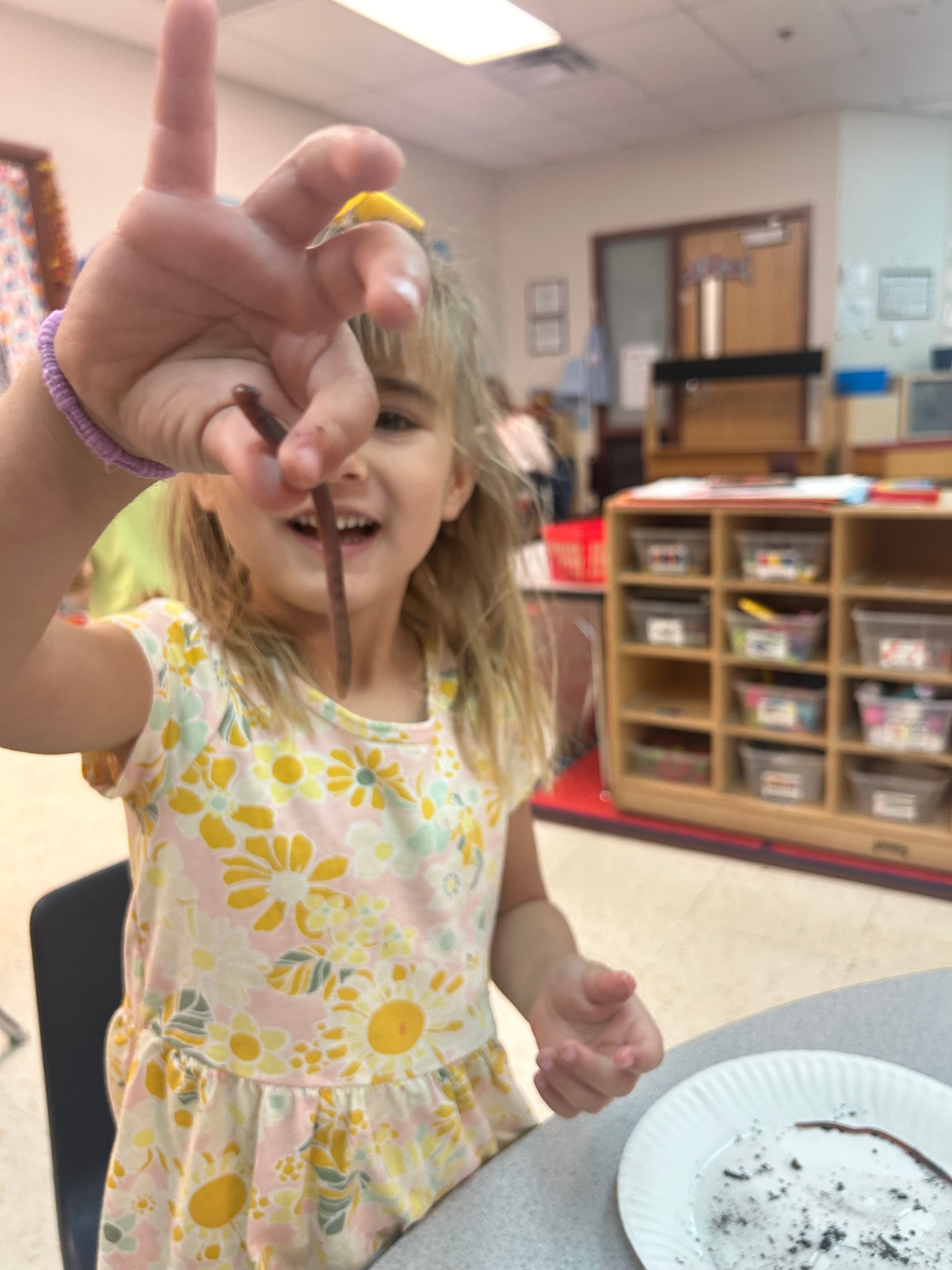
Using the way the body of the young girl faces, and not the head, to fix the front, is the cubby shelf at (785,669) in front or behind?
behind

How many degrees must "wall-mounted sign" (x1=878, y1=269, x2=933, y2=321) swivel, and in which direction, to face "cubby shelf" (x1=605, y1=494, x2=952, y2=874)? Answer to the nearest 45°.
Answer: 0° — it already faces it

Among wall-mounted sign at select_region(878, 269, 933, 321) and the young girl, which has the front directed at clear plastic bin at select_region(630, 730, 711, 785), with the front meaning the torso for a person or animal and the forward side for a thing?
the wall-mounted sign

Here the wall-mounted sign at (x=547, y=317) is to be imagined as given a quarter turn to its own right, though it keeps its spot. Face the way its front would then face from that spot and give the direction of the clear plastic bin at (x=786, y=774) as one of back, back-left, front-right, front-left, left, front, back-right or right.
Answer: left

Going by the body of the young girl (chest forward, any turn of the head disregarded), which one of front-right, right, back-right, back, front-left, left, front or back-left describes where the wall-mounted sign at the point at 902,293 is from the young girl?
back-left

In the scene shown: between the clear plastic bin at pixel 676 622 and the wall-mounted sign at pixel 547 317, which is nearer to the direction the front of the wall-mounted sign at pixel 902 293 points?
the clear plastic bin

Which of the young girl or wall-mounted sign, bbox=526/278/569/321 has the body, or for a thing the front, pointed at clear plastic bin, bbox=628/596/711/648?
the wall-mounted sign

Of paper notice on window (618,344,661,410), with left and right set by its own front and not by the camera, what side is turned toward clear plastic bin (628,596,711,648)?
front

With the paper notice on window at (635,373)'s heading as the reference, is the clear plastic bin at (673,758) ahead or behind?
ahead

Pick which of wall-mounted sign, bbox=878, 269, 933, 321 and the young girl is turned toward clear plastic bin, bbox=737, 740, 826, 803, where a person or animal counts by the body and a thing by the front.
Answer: the wall-mounted sign
